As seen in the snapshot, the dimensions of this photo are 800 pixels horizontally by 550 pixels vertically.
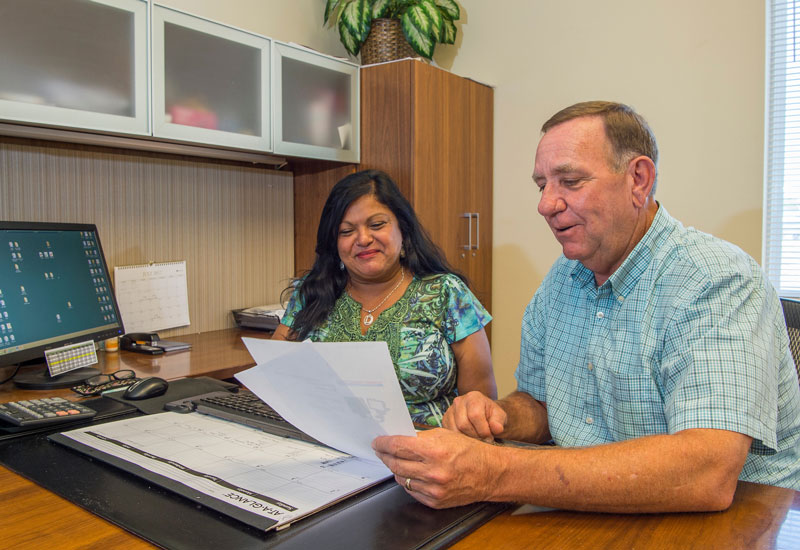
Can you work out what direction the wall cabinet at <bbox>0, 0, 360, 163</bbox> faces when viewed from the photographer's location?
facing the viewer and to the right of the viewer

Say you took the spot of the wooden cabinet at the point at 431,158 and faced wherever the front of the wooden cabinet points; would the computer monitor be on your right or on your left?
on your right

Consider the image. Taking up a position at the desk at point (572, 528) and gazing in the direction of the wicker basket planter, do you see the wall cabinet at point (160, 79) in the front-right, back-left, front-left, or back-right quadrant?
front-left

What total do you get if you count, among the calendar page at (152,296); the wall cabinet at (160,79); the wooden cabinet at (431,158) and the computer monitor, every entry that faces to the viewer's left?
0

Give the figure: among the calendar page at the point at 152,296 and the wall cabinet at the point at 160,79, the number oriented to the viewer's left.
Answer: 0

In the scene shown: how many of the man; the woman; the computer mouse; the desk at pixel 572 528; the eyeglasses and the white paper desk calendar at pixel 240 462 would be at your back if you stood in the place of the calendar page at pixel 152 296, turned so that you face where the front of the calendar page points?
0

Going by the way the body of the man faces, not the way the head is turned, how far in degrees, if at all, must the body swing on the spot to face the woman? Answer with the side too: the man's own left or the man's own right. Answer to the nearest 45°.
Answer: approximately 90° to the man's own right

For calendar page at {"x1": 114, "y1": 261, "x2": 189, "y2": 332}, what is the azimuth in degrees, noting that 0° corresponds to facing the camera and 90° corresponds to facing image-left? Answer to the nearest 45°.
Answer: approximately 0°

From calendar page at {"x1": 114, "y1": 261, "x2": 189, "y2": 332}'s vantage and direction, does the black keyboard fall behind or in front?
in front

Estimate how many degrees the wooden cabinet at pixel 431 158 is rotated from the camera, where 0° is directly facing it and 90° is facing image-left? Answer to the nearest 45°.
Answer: approximately 315°

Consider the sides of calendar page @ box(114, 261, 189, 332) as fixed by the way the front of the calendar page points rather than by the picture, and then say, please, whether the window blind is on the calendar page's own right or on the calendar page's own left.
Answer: on the calendar page's own left

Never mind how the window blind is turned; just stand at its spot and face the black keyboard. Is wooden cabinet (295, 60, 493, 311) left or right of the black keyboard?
right

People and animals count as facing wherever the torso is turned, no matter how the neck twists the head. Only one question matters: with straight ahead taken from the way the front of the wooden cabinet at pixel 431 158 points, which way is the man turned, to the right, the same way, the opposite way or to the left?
to the right

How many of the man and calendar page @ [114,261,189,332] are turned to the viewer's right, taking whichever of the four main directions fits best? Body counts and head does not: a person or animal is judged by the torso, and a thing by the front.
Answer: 0

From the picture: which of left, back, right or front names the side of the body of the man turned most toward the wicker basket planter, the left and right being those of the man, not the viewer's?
right

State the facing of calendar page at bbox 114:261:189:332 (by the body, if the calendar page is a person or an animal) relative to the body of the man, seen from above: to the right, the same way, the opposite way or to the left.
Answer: to the left

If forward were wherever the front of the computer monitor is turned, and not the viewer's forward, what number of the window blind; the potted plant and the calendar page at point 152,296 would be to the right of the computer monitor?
0

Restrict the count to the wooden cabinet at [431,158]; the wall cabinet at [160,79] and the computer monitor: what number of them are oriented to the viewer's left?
0

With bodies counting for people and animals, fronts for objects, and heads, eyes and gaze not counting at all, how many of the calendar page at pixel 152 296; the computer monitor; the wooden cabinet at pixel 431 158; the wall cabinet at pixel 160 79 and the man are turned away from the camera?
0

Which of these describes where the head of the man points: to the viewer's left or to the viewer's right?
to the viewer's left
